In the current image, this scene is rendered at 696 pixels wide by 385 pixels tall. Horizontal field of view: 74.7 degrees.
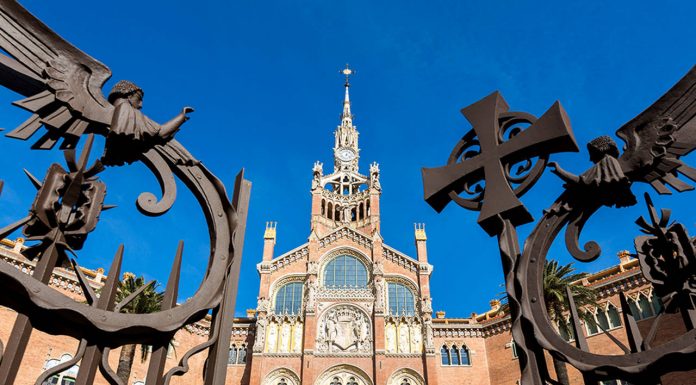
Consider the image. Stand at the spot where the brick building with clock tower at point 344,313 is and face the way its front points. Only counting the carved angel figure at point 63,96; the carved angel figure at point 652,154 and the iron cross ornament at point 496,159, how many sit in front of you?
3

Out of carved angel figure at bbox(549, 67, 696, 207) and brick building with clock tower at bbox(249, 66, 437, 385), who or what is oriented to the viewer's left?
the carved angel figure

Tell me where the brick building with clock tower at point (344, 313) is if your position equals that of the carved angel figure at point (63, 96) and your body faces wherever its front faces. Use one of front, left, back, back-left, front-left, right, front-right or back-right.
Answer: front-left

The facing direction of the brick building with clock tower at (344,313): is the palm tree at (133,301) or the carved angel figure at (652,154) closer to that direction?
the carved angel figure

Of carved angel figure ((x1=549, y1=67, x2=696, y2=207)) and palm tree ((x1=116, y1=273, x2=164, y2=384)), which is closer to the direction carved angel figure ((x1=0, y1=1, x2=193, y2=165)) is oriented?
the carved angel figure

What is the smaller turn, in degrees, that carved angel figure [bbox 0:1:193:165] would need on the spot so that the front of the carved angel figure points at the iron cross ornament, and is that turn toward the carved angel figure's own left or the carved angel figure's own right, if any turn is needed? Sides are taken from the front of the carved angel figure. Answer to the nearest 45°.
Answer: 0° — it already faces it

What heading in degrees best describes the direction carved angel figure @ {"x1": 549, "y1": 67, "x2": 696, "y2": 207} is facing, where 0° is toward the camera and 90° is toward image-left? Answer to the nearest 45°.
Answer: approximately 90°

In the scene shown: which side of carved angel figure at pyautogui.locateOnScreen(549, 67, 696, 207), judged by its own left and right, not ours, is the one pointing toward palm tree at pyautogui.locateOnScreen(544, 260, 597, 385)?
right

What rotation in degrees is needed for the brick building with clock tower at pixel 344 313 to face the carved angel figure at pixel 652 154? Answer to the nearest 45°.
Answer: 0° — it already faces it

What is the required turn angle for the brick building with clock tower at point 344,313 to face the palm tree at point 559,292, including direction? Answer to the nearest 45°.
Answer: approximately 45° to its left

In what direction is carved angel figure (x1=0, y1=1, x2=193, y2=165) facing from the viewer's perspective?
to the viewer's right

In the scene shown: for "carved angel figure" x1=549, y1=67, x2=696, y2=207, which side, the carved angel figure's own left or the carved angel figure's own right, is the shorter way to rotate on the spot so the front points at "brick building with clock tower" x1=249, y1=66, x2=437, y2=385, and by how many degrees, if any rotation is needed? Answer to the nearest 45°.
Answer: approximately 45° to the carved angel figure's own right

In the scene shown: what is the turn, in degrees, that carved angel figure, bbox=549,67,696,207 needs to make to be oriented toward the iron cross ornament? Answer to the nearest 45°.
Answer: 0° — it already faces it
